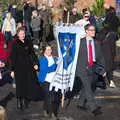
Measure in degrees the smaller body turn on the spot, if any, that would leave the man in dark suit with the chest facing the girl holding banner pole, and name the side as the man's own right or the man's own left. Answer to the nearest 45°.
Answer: approximately 135° to the man's own right

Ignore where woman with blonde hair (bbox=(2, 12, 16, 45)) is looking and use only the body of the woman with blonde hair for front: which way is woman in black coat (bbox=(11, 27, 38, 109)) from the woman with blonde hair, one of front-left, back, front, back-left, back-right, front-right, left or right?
front

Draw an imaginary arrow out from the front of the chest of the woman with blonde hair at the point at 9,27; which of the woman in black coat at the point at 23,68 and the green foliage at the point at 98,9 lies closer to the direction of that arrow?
the woman in black coat

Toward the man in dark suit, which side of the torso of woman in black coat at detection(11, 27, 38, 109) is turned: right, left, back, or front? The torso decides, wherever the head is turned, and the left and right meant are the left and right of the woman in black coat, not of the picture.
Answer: left

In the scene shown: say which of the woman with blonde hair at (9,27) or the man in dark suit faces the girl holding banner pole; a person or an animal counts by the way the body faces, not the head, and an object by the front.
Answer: the woman with blonde hair

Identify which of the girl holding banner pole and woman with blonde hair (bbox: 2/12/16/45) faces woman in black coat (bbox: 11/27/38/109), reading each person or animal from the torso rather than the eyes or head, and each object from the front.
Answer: the woman with blonde hair

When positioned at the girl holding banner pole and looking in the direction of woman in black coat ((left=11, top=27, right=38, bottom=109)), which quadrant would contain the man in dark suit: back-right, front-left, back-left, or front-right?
back-right

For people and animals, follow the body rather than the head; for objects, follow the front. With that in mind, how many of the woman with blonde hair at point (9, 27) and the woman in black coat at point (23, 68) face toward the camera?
2

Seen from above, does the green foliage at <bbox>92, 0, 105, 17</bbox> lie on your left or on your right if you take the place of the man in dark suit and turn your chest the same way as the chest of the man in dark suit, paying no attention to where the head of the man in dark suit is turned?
on your left

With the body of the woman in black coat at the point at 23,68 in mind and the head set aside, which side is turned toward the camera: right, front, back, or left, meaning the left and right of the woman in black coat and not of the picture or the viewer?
front

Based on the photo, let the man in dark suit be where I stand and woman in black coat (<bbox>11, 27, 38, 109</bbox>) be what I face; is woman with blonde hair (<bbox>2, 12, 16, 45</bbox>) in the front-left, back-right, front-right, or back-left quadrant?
front-right

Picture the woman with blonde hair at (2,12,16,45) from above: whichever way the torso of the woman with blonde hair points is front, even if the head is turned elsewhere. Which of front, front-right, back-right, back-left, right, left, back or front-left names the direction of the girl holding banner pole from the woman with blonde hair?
front

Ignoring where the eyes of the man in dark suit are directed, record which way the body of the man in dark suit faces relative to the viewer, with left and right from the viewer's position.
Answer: facing the viewer and to the right of the viewer

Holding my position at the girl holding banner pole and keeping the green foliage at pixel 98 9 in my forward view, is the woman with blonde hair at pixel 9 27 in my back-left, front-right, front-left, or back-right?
front-left

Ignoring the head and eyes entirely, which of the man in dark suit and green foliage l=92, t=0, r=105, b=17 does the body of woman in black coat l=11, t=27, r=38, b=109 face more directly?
the man in dark suit
